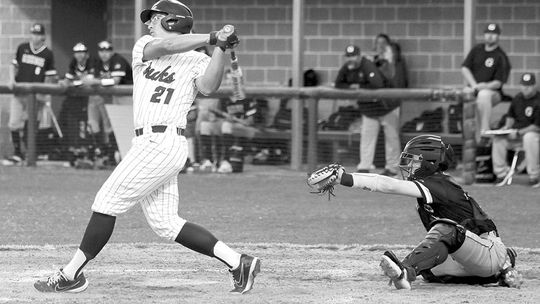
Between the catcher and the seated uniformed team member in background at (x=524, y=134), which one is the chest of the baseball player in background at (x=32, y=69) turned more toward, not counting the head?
the catcher

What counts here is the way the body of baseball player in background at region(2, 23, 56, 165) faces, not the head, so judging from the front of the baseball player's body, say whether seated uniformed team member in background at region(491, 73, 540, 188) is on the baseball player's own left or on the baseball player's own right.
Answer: on the baseball player's own left

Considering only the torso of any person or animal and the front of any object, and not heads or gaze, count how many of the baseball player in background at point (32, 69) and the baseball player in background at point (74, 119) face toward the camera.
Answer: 2

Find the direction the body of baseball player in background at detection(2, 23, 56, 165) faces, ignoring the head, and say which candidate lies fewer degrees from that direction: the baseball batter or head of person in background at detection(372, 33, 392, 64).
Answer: the baseball batter

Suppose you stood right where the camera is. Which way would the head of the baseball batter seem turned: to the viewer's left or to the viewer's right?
to the viewer's left

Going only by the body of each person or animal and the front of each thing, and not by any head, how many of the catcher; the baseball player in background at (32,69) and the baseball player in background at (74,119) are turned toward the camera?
2

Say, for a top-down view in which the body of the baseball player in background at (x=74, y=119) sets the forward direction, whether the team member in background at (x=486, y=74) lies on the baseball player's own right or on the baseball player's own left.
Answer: on the baseball player's own left

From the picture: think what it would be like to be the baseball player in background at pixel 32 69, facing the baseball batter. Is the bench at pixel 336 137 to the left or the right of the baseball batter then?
left

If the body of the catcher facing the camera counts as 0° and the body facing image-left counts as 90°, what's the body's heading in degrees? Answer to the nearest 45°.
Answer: approximately 90°

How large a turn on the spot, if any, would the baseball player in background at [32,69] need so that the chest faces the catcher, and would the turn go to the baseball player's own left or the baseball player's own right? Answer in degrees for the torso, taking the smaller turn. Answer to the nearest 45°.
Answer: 0° — they already face them

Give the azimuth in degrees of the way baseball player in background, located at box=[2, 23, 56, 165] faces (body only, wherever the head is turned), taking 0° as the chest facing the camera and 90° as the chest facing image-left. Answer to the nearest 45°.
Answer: approximately 0°

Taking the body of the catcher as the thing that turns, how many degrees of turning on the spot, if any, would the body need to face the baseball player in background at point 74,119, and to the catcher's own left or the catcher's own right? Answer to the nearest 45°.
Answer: approximately 45° to the catcher's own right
